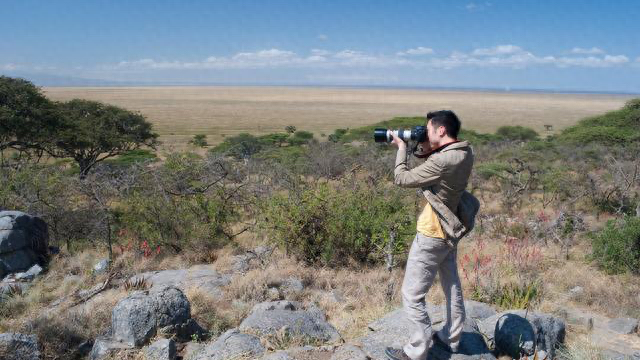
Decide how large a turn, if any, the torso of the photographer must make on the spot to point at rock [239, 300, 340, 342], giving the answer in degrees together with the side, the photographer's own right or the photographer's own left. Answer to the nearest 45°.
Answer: approximately 45° to the photographer's own right

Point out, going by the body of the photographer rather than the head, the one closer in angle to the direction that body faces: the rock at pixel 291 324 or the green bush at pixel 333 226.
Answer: the rock

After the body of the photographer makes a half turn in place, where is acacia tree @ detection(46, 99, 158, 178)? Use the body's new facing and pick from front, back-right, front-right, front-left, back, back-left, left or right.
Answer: back-left

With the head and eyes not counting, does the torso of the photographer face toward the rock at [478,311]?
no

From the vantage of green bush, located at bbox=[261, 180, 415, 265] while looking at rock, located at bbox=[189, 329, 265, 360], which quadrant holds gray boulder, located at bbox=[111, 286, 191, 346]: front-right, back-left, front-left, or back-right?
front-right

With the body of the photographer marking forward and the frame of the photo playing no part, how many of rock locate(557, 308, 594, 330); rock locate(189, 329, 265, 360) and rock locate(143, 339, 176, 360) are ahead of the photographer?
2

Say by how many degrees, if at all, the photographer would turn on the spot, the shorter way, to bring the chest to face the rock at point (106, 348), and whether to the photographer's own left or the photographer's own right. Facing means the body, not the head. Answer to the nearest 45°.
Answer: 0° — they already face it

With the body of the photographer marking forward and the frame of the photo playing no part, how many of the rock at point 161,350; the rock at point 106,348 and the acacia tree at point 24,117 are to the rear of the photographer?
0

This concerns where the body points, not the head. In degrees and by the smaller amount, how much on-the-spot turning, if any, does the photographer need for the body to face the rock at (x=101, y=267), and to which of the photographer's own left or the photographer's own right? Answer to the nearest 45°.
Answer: approximately 45° to the photographer's own right

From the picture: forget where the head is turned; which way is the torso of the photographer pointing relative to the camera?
to the viewer's left

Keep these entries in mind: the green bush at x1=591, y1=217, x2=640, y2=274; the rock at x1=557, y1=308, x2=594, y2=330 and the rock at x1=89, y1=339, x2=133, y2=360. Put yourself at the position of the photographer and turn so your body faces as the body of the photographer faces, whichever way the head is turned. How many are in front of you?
1

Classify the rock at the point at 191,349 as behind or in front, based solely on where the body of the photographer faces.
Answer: in front

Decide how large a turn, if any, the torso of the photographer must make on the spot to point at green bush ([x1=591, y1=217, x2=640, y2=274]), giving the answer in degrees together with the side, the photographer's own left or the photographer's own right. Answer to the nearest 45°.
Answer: approximately 135° to the photographer's own right

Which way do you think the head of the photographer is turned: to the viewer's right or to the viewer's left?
to the viewer's left

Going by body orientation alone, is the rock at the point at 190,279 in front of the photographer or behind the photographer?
in front

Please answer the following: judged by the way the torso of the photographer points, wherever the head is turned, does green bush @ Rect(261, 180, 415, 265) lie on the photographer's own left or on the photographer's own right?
on the photographer's own right

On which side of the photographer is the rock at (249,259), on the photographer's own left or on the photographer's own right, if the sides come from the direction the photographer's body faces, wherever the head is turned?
on the photographer's own right

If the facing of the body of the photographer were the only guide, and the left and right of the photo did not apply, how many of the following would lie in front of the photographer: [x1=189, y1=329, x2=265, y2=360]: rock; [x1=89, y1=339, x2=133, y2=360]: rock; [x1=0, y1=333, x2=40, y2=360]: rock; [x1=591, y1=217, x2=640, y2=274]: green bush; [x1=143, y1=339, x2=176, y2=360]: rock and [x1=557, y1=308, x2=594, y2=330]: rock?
4

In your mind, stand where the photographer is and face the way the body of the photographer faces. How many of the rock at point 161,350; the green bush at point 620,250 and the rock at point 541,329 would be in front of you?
1

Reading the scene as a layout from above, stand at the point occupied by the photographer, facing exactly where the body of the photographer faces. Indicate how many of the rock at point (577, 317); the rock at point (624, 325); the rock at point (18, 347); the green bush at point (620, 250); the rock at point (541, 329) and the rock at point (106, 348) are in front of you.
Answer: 2

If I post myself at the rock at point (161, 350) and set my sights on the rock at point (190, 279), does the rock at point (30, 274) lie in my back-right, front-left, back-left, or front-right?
front-left

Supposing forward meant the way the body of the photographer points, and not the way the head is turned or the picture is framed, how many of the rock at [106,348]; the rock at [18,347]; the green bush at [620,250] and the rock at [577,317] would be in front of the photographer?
2
